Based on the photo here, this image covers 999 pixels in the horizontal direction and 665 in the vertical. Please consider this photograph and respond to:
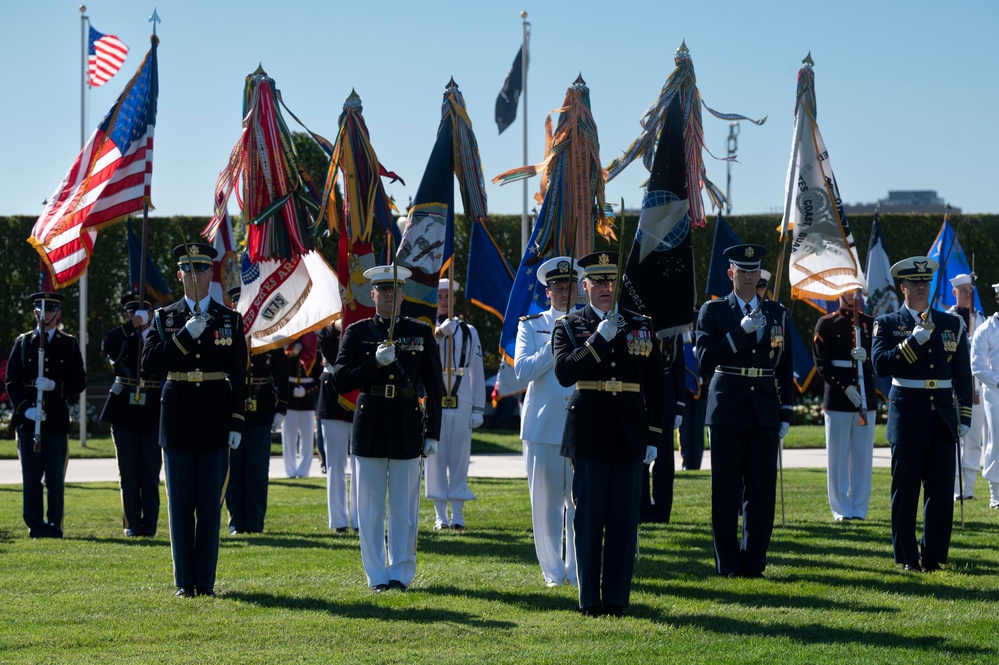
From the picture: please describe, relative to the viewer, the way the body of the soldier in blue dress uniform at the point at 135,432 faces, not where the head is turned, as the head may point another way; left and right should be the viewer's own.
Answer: facing the viewer

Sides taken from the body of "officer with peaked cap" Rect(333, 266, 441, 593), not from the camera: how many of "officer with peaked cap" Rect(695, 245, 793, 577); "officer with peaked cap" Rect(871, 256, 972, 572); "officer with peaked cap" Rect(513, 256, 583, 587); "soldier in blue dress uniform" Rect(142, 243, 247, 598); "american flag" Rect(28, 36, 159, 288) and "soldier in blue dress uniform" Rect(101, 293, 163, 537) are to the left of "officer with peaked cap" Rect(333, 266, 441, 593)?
3

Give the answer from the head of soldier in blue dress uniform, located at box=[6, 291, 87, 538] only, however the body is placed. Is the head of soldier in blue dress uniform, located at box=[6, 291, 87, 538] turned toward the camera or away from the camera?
toward the camera

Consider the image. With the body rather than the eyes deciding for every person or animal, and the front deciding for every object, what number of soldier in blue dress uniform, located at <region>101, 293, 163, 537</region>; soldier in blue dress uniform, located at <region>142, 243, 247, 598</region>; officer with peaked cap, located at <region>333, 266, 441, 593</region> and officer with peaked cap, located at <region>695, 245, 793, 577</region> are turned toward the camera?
4

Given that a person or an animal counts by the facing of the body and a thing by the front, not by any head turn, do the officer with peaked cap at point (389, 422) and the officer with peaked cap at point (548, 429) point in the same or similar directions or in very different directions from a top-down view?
same or similar directions

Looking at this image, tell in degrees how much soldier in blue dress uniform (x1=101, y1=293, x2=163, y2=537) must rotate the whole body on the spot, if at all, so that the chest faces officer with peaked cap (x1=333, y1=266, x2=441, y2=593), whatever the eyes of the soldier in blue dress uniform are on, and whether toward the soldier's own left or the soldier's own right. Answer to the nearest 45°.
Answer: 0° — they already face them

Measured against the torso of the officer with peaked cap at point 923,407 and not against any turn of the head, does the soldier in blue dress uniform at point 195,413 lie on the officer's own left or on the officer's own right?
on the officer's own right

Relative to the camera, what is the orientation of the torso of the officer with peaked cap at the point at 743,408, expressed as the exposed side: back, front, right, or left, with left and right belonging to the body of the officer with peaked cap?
front

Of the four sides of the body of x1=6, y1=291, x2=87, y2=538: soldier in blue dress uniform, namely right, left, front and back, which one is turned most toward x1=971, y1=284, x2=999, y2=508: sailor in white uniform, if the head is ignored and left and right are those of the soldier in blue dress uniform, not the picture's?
left

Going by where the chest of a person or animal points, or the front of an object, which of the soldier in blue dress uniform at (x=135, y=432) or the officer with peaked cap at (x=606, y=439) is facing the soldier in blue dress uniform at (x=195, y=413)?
the soldier in blue dress uniform at (x=135, y=432)

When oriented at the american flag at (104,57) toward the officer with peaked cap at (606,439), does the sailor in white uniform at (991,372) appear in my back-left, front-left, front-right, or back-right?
front-left

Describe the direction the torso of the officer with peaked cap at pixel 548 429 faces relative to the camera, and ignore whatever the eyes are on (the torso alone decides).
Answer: toward the camera
